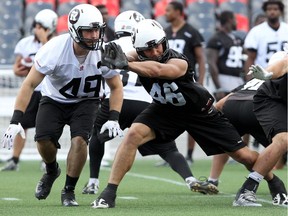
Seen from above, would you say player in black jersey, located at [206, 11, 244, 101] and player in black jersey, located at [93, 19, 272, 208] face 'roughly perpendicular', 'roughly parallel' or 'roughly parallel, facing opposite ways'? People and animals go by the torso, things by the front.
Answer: roughly perpendicular

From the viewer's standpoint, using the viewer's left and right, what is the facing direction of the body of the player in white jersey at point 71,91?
facing the viewer and to the right of the viewer

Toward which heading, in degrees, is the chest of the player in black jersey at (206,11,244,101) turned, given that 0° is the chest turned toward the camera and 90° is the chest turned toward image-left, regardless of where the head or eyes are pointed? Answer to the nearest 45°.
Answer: approximately 315°

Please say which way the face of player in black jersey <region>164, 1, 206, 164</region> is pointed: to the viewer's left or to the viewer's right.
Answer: to the viewer's left

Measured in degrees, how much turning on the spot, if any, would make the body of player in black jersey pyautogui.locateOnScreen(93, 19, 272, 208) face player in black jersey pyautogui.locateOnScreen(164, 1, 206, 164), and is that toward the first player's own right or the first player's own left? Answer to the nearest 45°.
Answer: approximately 135° to the first player's own right

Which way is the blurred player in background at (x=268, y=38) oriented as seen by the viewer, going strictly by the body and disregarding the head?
toward the camera

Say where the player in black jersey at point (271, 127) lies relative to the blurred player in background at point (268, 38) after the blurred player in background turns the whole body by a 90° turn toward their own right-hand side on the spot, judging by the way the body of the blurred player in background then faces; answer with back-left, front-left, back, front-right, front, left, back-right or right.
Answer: left

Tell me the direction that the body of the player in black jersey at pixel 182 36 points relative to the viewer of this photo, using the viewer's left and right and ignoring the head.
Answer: facing the viewer and to the left of the viewer

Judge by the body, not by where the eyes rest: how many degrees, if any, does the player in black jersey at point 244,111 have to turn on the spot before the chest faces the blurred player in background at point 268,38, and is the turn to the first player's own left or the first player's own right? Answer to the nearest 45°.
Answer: approximately 45° to the first player's own left

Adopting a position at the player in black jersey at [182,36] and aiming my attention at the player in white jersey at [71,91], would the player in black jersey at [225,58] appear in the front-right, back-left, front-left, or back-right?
back-left

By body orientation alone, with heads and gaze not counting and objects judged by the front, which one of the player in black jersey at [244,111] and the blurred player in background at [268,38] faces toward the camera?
the blurred player in background

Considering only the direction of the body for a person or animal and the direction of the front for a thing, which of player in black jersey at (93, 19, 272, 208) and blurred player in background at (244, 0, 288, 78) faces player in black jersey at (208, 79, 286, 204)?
the blurred player in background

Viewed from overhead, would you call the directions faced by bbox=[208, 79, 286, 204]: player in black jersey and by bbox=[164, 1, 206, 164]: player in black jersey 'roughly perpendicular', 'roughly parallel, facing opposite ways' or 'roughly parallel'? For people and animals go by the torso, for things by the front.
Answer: roughly parallel, facing opposite ways
